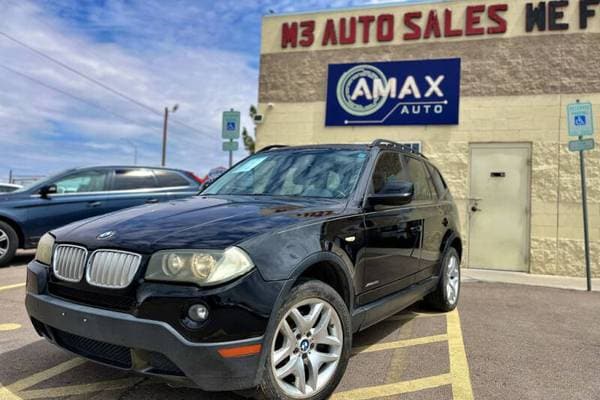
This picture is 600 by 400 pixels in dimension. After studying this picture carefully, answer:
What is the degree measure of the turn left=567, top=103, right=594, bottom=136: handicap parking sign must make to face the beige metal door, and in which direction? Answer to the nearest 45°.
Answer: approximately 135° to its right

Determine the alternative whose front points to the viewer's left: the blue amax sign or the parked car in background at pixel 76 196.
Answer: the parked car in background

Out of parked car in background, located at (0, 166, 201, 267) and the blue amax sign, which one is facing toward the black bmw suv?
the blue amax sign

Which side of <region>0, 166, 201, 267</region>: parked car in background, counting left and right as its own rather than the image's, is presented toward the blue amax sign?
back

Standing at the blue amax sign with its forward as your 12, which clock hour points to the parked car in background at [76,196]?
The parked car in background is roughly at 2 o'clock from the blue amax sign.

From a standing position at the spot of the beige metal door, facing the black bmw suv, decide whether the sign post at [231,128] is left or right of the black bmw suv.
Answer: right

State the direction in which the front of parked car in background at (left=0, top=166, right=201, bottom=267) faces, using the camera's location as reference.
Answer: facing to the left of the viewer

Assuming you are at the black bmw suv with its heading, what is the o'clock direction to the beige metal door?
The beige metal door is roughly at 6 o'clock from the black bmw suv.
